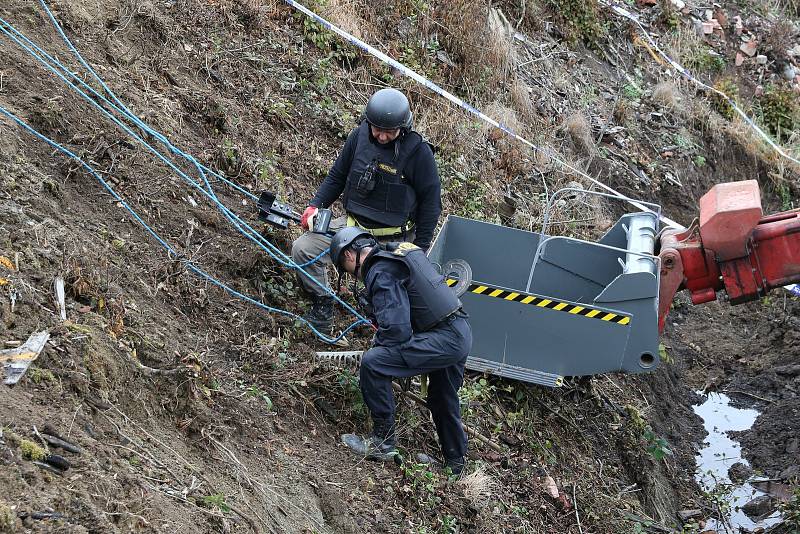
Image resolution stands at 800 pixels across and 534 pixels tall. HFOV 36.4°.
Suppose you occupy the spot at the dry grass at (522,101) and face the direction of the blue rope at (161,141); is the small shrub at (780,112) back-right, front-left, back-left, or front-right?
back-left

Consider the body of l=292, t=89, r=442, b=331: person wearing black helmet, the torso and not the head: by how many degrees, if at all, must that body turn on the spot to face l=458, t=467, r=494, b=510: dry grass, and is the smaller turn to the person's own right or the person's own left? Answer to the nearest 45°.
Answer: approximately 90° to the person's own left

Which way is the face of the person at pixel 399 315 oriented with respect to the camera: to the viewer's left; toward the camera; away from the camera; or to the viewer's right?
to the viewer's left

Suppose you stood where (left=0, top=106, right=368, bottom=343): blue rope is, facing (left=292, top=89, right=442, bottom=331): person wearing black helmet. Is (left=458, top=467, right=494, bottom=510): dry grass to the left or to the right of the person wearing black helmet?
right

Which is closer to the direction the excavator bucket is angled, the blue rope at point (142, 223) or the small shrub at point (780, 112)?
the blue rope

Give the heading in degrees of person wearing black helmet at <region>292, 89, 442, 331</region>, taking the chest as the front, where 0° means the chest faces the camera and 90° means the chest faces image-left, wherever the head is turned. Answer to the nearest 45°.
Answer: approximately 45°

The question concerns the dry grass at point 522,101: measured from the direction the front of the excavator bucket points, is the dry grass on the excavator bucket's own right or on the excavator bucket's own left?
on the excavator bucket's own right

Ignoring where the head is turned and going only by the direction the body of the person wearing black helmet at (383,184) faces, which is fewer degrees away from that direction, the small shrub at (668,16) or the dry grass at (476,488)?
the dry grass

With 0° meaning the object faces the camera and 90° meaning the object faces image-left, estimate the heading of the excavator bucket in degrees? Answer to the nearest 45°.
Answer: approximately 90°
